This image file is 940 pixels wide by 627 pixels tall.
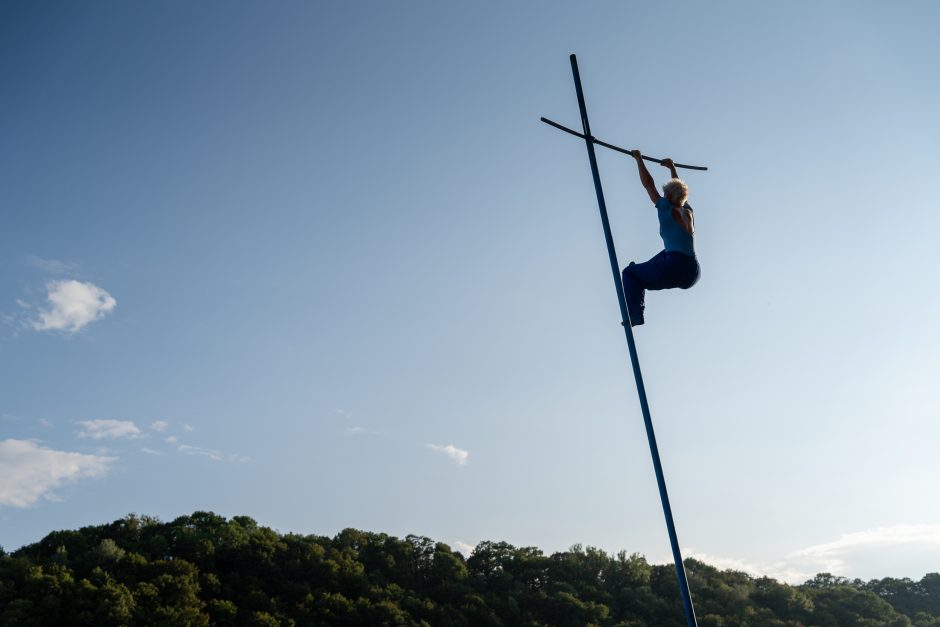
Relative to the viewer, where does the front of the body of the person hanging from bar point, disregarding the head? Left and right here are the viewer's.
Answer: facing away from the viewer and to the left of the viewer
